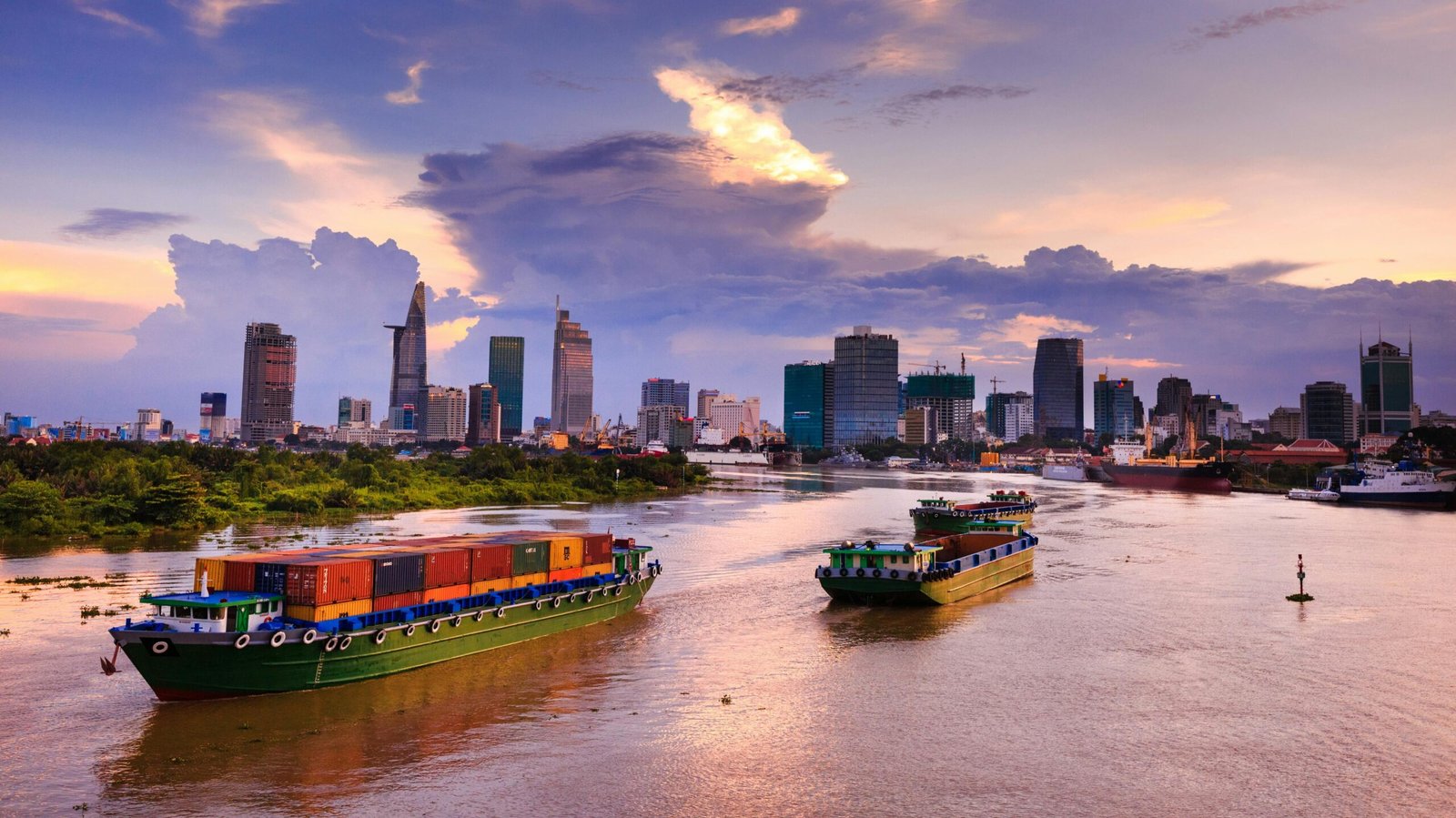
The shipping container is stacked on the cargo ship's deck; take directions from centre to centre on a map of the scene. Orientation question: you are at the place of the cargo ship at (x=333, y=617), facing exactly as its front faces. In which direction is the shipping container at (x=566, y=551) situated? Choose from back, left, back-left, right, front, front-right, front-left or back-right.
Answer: back

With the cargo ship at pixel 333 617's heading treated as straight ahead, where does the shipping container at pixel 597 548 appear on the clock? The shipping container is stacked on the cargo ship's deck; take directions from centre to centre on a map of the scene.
The shipping container is roughly at 6 o'clock from the cargo ship.

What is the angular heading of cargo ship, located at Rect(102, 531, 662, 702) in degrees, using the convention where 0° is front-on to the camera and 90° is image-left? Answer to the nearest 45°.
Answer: approximately 45°
